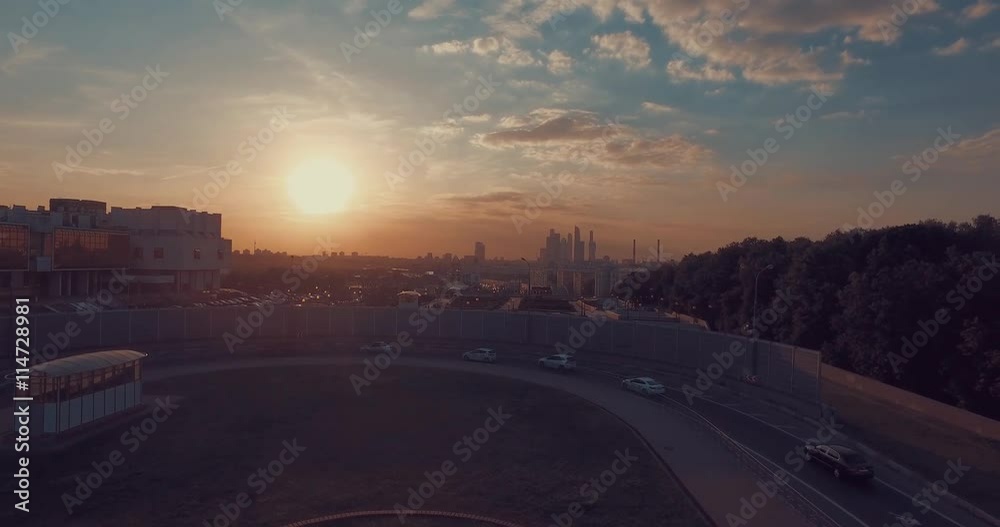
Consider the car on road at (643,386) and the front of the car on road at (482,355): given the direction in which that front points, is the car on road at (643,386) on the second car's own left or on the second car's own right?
on the second car's own left

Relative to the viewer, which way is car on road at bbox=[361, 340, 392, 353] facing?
to the viewer's left

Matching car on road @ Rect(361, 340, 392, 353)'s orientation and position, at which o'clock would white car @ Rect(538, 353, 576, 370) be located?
The white car is roughly at 7 o'clock from the car on road.

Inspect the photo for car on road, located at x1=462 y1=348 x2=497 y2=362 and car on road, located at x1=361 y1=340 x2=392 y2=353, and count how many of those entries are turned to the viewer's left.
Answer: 2

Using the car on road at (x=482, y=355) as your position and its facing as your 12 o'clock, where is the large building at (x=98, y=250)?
The large building is roughly at 1 o'clock from the car on road.

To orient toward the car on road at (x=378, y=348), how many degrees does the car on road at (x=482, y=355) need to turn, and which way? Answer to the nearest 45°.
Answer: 0° — it already faces it

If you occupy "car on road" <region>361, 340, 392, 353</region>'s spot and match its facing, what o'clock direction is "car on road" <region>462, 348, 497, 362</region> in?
"car on road" <region>462, 348, 497, 362</region> is roughly at 7 o'clock from "car on road" <region>361, 340, 392, 353</region>.

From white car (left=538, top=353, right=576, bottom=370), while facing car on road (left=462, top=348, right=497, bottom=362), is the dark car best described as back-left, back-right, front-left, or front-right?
back-left

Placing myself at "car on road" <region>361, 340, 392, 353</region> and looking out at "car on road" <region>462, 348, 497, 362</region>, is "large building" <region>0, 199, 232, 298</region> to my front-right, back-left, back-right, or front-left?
back-left
